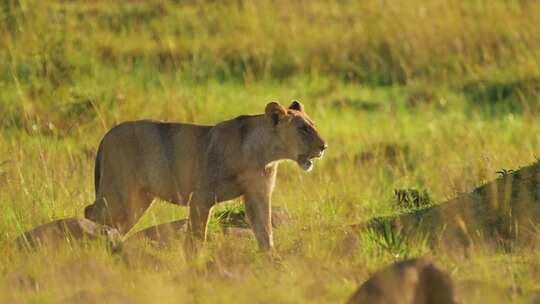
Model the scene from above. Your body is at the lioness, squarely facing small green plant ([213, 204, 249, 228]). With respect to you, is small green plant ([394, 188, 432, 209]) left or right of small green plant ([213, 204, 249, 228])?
right

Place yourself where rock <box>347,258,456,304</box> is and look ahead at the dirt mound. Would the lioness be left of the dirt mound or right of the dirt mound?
left

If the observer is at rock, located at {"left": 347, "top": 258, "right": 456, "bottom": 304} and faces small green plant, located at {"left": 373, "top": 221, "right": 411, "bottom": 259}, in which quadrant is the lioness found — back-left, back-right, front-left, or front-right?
front-left

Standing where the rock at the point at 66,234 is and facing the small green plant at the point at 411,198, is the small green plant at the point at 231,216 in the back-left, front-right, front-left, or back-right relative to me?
front-left

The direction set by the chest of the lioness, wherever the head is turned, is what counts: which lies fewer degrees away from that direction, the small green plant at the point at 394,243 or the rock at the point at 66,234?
the small green plant

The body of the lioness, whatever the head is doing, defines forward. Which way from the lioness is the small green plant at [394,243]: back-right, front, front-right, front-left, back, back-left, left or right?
front-right

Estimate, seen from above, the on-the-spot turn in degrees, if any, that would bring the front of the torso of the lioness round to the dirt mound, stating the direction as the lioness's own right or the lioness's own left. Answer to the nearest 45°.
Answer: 0° — it already faces it

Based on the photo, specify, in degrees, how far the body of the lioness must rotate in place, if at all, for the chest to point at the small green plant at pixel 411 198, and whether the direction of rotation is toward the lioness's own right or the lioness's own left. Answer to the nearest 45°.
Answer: approximately 45° to the lioness's own left

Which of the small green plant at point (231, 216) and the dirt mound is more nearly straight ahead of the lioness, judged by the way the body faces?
the dirt mound

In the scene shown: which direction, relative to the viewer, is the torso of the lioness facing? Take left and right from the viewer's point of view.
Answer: facing to the right of the viewer

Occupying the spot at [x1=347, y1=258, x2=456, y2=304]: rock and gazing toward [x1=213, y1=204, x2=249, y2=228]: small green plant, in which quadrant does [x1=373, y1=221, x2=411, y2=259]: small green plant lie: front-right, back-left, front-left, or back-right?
front-right

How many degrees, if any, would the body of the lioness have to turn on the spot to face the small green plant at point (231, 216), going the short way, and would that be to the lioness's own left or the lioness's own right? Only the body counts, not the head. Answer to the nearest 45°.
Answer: approximately 90° to the lioness's own left

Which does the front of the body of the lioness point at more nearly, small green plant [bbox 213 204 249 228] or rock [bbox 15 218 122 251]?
the small green plant

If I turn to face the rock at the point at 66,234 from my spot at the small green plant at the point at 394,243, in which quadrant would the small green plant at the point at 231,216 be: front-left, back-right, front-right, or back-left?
front-right

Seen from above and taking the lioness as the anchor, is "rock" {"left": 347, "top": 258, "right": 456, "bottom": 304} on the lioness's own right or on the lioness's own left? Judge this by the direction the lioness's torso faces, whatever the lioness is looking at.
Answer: on the lioness's own right
